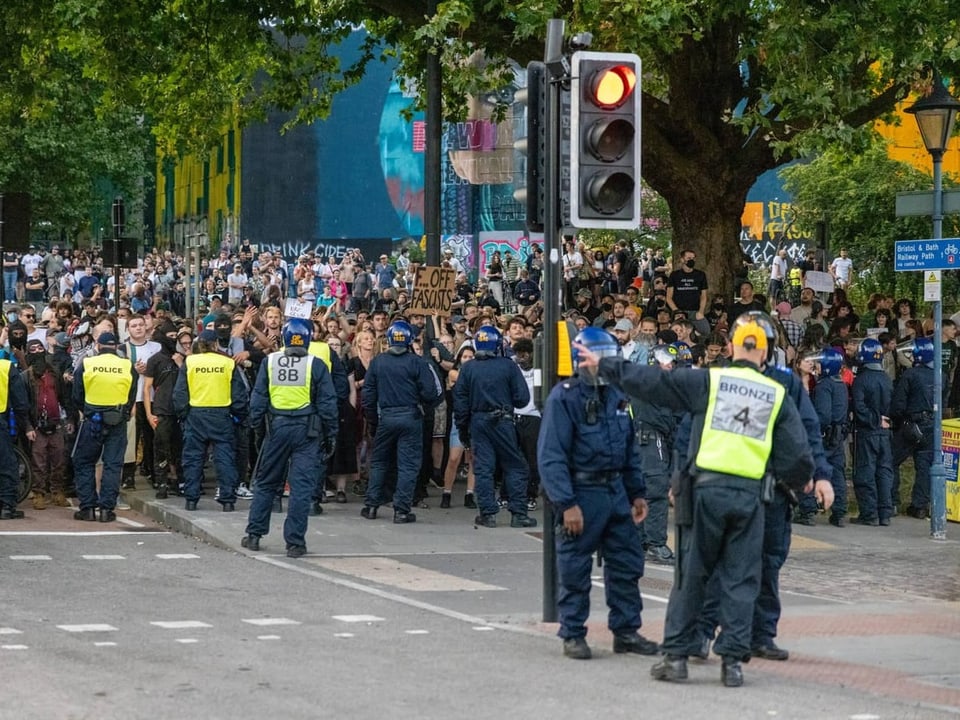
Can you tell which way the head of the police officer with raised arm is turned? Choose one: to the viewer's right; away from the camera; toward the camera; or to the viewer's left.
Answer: away from the camera

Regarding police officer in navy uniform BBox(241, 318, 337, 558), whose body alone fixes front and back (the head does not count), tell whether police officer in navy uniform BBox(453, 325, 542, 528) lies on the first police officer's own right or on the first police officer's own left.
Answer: on the first police officer's own right

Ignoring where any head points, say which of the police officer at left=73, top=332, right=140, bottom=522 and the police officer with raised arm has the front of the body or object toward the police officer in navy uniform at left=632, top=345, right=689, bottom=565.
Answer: the police officer with raised arm

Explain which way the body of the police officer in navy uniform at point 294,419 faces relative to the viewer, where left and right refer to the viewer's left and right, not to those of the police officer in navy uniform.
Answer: facing away from the viewer

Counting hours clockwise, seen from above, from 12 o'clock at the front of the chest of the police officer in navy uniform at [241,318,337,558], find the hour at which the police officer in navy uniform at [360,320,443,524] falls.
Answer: the police officer in navy uniform at [360,320,443,524] is roughly at 1 o'clock from the police officer in navy uniform at [241,318,337,558].

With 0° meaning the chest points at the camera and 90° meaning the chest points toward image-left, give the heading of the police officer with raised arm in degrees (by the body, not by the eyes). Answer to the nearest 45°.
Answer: approximately 180°

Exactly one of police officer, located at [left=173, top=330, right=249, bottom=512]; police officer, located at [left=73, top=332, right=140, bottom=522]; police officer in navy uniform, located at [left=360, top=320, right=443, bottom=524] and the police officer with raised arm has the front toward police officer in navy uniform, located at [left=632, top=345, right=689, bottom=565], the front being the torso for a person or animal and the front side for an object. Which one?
the police officer with raised arm

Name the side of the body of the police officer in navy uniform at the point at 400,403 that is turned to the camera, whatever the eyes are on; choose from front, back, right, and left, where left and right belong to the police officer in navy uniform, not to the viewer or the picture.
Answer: back
